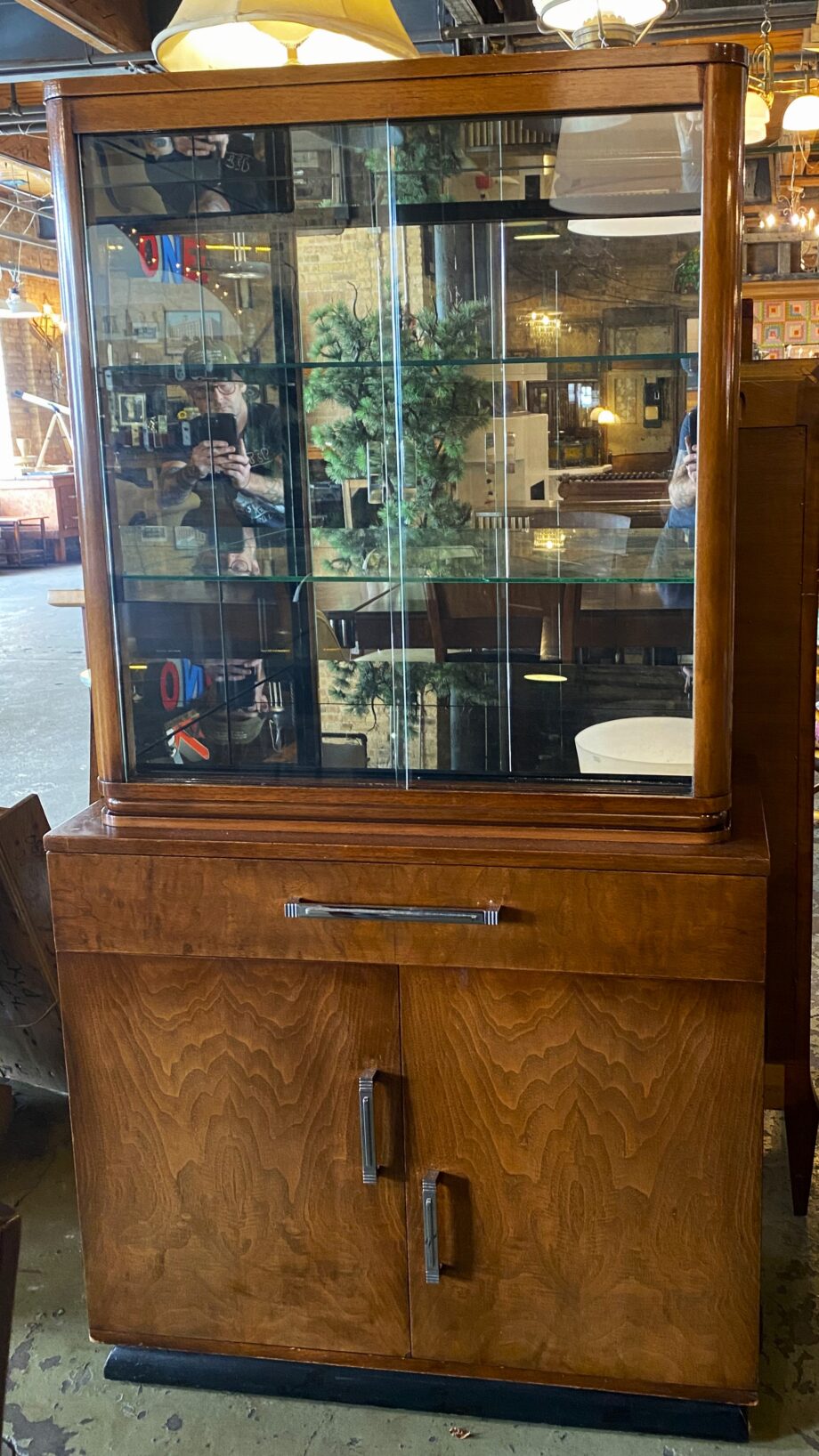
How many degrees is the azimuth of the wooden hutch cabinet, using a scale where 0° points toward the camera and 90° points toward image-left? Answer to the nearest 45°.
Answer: approximately 0°

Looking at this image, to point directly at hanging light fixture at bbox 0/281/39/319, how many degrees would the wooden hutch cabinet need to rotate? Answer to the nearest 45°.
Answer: approximately 180°

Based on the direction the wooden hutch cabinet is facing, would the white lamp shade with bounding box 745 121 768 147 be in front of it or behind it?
behind

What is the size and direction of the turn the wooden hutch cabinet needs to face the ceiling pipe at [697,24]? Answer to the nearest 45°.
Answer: approximately 180°

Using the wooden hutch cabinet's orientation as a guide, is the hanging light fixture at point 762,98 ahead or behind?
behind

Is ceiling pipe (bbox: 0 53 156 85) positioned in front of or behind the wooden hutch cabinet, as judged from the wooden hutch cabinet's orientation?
behind

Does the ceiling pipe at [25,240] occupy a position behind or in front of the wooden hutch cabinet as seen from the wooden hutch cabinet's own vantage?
behind
